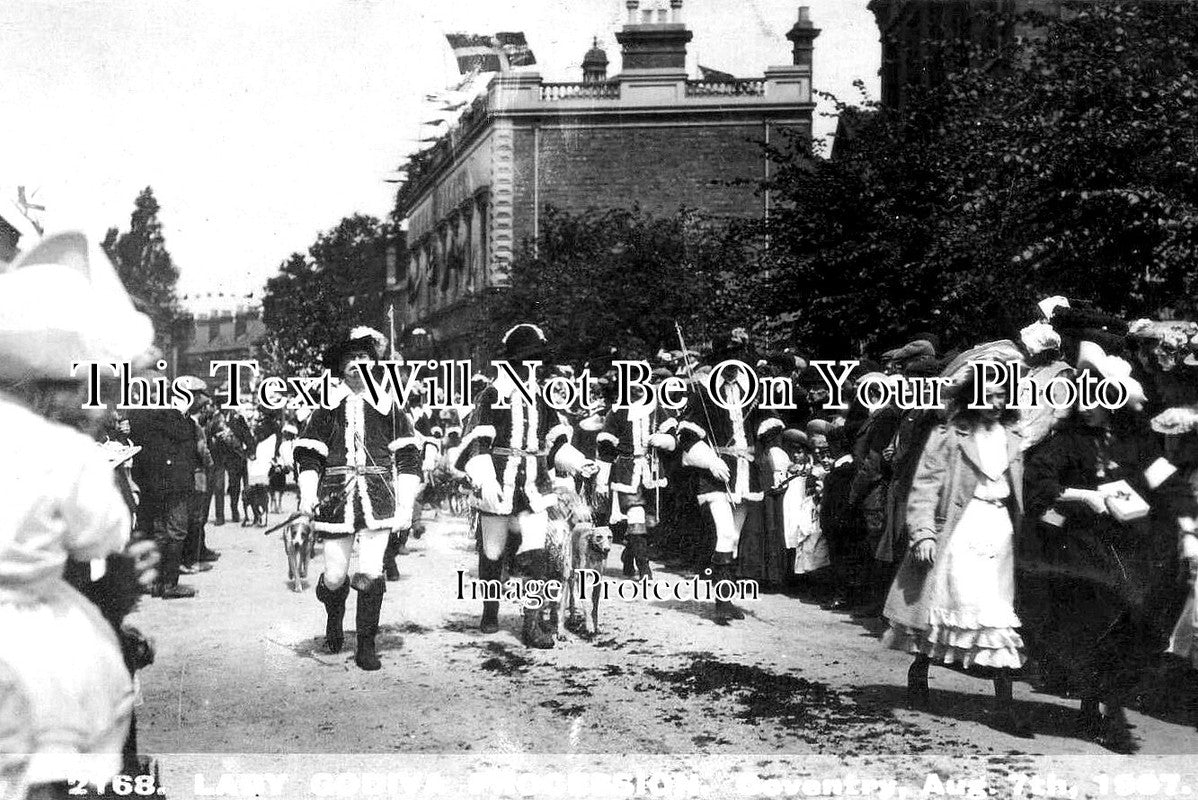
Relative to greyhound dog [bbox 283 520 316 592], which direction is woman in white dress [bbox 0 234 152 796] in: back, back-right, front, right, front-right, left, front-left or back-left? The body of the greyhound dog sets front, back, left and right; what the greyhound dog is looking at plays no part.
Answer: front

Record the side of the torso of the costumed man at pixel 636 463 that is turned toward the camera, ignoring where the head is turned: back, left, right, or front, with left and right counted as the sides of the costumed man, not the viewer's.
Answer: front

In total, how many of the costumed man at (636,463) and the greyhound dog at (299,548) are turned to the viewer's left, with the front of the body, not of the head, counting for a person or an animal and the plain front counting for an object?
0

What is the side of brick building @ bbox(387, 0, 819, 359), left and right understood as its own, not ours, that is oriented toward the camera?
left

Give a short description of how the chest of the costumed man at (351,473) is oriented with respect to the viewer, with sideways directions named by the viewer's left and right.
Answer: facing the viewer

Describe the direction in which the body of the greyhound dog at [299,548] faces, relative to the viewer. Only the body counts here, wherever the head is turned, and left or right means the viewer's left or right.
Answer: facing the viewer

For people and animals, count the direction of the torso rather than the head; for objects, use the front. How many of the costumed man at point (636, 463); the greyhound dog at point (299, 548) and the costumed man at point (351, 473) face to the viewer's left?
0

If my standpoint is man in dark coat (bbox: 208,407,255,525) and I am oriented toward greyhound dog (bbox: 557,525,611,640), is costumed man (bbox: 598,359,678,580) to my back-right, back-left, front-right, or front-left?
front-left
